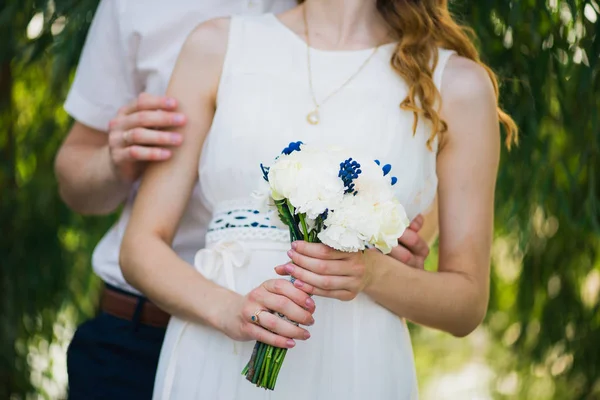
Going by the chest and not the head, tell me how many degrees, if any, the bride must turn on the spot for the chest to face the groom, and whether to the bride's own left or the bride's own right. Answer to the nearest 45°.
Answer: approximately 135° to the bride's own right

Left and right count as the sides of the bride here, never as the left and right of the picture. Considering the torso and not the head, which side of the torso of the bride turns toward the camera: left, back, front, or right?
front

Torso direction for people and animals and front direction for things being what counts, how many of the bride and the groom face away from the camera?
0

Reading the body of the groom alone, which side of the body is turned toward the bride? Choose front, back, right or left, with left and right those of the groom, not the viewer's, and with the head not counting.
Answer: front
